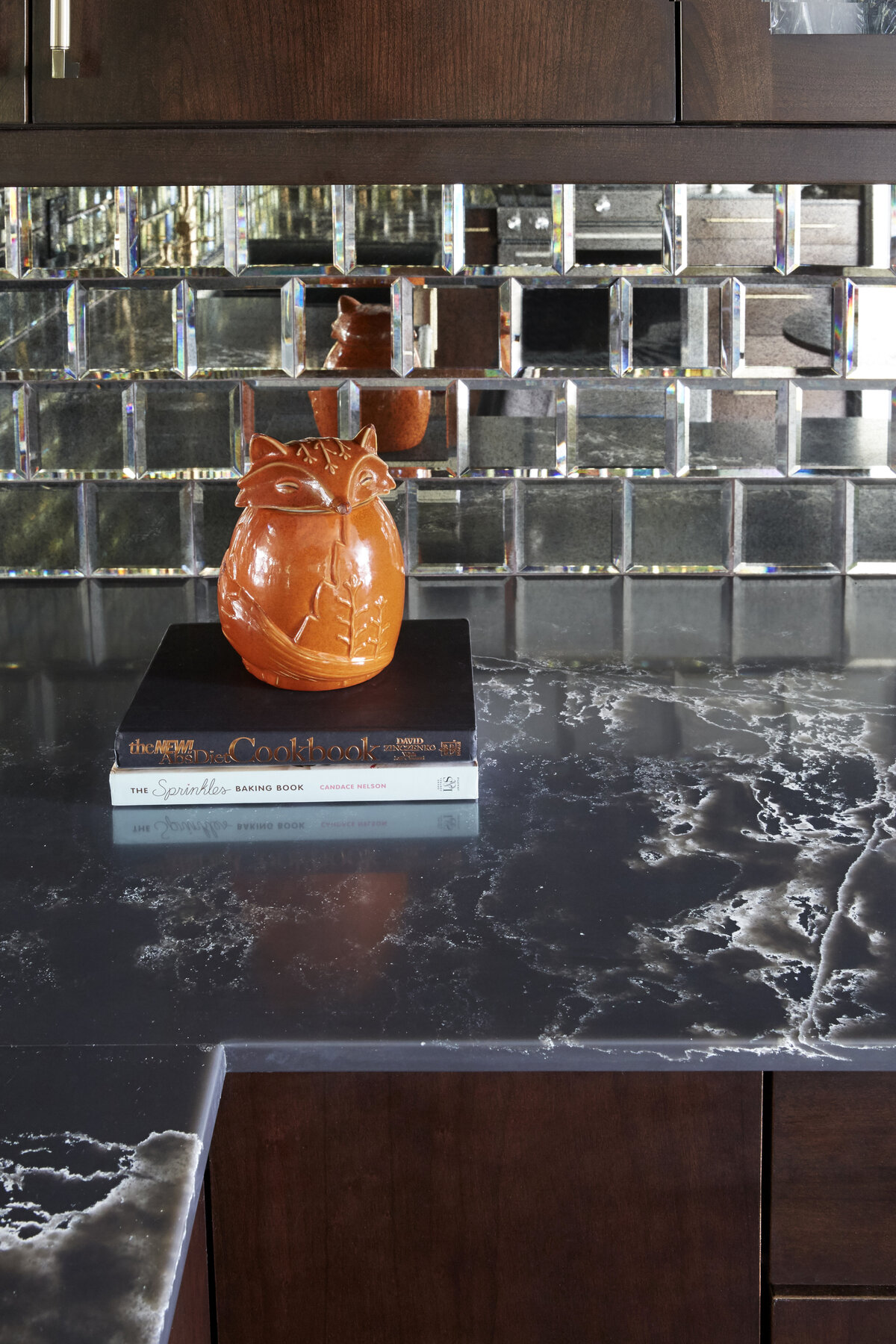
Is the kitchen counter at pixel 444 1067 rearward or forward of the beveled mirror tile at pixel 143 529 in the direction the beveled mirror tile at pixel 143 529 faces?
forward

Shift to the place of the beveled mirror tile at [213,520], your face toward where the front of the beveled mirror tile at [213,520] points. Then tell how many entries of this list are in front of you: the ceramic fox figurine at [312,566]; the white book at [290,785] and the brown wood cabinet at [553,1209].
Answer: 3

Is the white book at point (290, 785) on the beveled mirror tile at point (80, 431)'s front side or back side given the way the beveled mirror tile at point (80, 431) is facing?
on the front side

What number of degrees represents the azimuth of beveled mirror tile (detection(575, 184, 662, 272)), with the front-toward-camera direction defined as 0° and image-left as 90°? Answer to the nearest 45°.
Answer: approximately 0°

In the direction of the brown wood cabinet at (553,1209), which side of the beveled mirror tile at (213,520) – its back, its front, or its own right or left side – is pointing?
front
